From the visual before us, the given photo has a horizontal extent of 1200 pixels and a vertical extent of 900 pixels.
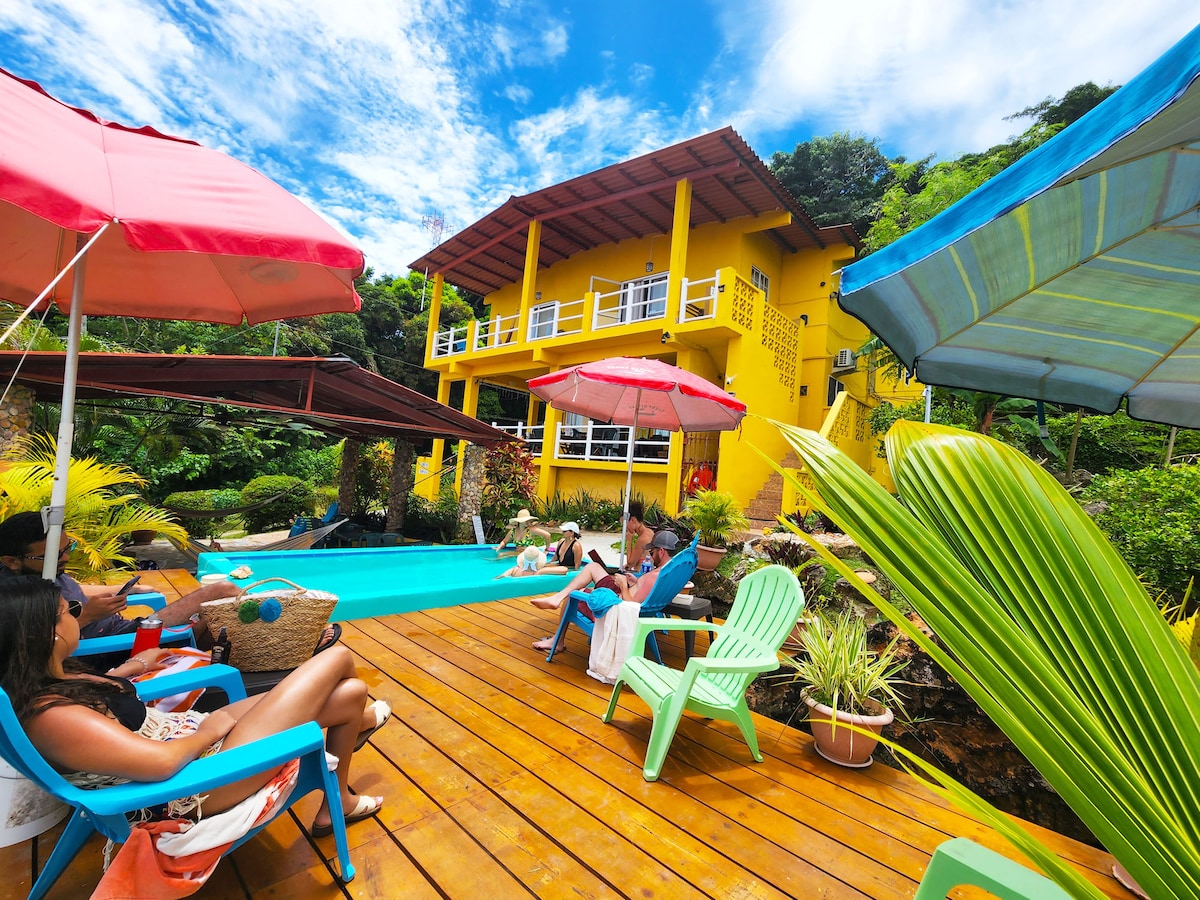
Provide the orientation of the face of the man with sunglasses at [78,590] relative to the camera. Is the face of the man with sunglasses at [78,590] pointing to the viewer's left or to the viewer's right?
to the viewer's right

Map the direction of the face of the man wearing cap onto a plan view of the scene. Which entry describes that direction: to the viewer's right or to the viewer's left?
to the viewer's left

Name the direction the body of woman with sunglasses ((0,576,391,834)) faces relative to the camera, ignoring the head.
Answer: to the viewer's right

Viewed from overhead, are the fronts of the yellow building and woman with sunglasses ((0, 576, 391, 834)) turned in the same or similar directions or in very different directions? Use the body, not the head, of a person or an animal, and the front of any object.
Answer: very different directions

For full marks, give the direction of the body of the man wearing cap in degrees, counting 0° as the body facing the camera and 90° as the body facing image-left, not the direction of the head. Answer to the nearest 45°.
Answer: approximately 90°

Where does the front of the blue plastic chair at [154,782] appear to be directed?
to the viewer's right

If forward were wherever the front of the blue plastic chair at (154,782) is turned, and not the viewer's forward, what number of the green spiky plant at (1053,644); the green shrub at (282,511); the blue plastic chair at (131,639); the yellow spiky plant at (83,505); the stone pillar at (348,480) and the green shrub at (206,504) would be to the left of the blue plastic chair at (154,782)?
5

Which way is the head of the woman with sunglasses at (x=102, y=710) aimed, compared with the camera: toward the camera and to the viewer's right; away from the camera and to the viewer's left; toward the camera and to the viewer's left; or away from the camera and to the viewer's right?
away from the camera and to the viewer's right

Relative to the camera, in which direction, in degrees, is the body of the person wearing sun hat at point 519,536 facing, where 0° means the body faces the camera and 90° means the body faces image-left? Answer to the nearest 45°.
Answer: approximately 0°

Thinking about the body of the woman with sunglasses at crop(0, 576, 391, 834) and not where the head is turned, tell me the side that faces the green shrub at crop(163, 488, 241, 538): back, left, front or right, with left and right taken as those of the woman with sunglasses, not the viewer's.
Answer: left
